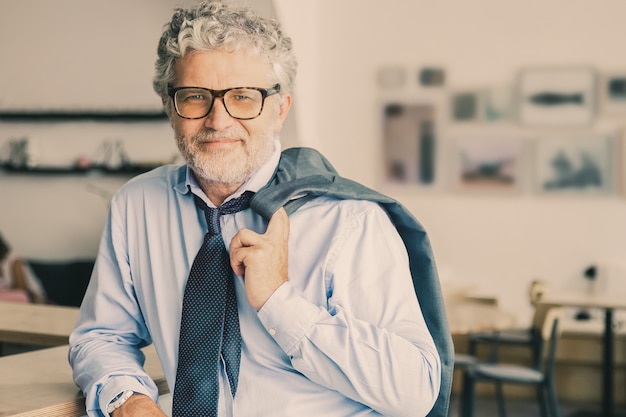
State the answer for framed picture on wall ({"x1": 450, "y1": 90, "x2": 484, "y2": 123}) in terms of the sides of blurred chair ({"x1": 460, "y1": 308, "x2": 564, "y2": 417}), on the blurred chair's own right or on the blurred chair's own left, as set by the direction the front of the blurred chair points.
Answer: on the blurred chair's own right

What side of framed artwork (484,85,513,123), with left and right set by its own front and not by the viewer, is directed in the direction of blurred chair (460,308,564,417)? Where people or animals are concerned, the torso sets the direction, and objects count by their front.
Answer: front

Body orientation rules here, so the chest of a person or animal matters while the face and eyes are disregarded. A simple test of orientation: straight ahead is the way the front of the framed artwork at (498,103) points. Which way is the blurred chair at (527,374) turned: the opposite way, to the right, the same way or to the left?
to the right

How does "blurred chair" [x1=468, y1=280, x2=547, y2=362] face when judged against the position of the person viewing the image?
facing to the left of the viewer

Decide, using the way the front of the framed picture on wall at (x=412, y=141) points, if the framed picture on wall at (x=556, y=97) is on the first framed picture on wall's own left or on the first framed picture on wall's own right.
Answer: on the first framed picture on wall's own left

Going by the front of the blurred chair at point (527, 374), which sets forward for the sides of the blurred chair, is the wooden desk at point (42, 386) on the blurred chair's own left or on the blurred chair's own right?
on the blurred chair's own left

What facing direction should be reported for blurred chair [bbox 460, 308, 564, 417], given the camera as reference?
facing to the left of the viewer

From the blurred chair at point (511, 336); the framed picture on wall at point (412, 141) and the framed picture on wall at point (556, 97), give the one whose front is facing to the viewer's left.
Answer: the blurred chair

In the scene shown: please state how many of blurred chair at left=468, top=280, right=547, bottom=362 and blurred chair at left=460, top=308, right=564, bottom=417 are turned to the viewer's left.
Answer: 2

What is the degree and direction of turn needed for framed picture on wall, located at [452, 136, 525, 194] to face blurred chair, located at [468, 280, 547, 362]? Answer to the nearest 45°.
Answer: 0° — it already faces it

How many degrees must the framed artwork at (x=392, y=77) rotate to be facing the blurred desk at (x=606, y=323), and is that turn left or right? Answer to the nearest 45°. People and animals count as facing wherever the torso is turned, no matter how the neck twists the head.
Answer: approximately 45° to its left

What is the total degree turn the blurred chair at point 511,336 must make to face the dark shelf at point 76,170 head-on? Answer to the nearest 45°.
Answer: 0° — it already faces it

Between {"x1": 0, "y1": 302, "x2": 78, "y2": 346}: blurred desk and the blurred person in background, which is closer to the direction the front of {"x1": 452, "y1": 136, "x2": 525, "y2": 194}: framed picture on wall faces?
the blurred desk

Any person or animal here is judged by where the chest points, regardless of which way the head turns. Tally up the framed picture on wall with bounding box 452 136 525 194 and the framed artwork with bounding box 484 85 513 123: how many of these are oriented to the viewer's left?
0

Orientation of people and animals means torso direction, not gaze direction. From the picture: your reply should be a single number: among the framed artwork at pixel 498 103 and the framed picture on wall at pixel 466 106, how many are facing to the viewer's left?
0

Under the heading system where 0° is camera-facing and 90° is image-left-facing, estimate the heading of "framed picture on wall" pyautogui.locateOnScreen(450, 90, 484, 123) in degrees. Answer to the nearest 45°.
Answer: approximately 0°
